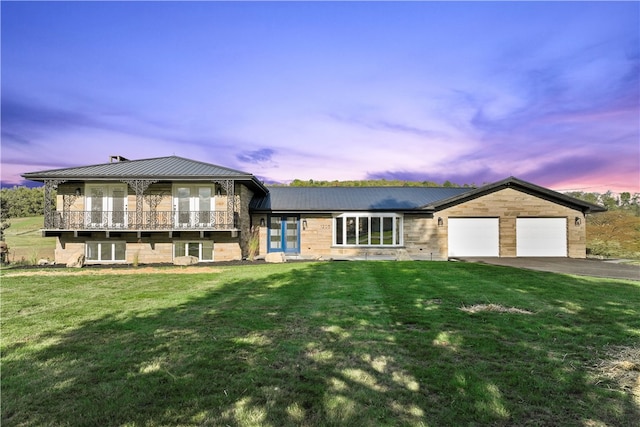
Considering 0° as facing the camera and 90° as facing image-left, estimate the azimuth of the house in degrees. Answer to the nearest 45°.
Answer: approximately 0°
